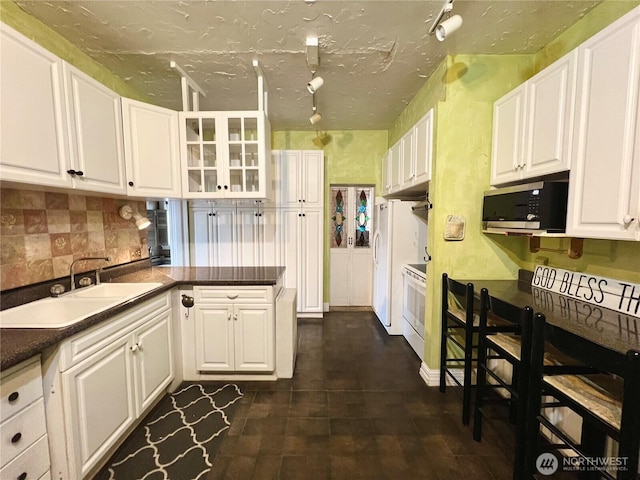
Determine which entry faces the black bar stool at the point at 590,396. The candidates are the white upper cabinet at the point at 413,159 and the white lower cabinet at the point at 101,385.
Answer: the white lower cabinet

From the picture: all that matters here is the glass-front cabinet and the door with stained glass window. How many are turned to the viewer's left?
0

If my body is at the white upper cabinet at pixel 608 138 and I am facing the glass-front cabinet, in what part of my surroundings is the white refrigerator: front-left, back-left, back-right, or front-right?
front-right

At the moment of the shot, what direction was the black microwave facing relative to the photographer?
facing the viewer and to the left of the viewer

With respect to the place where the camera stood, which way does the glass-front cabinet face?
facing the viewer

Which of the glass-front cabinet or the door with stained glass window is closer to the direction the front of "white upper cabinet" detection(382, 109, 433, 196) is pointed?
the glass-front cabinet

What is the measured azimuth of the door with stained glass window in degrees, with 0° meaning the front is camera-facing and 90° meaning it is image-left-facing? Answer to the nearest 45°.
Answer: approximately 0°

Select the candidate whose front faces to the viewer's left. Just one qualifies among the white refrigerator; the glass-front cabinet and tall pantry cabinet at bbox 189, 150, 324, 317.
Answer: the white refrigerator

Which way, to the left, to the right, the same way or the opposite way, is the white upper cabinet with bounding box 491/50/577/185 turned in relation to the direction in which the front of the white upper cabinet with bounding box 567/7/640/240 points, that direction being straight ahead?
the same way

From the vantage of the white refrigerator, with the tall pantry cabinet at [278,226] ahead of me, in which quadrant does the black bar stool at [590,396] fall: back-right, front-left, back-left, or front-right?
back-left

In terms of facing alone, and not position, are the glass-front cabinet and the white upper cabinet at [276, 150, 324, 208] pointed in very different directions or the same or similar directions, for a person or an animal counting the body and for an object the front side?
same or similar directions

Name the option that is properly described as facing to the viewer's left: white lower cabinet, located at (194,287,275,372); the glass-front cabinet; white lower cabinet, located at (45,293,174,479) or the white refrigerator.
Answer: the white refrigerator

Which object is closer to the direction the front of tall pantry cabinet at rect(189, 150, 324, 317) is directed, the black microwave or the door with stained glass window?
the black microwave

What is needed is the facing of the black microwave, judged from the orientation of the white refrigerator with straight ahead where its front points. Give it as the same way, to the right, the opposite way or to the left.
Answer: the same way

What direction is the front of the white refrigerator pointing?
to the viewer's left

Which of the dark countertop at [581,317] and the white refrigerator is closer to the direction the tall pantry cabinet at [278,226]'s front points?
the dark countertop

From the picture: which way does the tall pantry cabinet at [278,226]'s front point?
toward the camera

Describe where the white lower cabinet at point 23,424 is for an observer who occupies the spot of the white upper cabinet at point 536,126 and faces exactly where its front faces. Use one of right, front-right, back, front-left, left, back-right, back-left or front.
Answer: front
